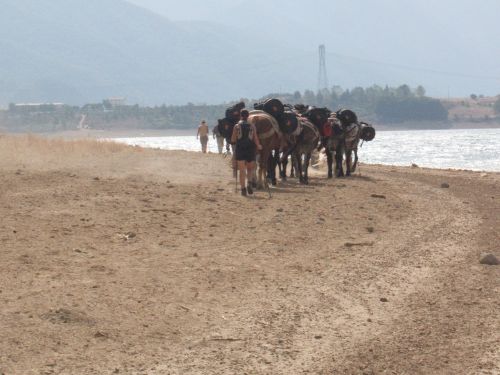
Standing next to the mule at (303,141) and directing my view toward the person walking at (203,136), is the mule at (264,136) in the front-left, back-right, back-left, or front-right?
back-left

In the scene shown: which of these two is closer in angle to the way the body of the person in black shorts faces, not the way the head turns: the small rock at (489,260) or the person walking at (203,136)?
the person walking

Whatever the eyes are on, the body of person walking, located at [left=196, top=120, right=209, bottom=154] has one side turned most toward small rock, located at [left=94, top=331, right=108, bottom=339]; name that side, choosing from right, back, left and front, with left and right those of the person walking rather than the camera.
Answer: back

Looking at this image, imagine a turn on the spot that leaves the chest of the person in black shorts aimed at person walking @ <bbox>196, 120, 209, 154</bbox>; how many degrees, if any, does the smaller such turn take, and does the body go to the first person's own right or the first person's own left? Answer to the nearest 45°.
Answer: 0° — they already face them

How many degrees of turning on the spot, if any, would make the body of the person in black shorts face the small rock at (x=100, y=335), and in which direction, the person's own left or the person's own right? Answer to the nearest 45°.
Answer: approximately 180°

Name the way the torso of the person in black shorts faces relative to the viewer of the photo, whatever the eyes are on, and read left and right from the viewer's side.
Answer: facing away from the viewer

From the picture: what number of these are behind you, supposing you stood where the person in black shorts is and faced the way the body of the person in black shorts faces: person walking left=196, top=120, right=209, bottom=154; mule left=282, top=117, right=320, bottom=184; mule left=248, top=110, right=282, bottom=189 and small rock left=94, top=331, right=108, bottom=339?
1

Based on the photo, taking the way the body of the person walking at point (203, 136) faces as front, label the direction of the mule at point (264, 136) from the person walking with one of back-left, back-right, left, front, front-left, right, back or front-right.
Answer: back

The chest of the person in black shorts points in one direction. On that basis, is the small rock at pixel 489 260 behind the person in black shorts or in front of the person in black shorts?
behind

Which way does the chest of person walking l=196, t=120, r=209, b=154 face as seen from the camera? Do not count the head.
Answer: away from the camera

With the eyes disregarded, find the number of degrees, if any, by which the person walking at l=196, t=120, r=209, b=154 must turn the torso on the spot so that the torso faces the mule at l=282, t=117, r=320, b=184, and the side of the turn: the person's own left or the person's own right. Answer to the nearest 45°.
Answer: approximately 180°
